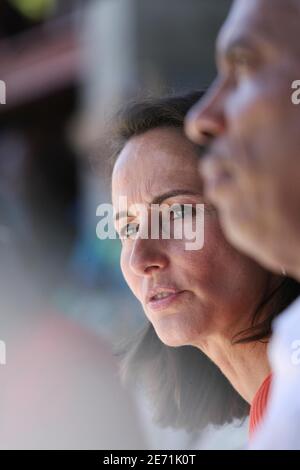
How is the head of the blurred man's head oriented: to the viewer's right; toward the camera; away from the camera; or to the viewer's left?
to the viewer's left

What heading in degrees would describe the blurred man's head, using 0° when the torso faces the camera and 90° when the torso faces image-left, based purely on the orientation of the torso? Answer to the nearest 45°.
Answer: approximately 90°
